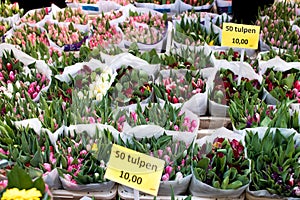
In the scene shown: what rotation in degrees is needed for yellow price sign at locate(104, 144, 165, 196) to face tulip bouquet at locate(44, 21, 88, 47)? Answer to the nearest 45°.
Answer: approximately 180°

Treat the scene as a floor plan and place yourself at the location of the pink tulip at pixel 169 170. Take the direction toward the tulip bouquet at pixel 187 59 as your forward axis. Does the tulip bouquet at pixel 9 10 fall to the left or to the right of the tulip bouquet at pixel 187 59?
left

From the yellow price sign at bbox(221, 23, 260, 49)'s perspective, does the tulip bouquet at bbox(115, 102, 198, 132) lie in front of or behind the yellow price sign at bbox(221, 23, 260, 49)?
in front

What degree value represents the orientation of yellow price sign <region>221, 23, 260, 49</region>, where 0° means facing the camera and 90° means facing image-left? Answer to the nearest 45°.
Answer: approximately 0°

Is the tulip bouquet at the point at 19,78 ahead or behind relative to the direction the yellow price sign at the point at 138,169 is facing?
behind

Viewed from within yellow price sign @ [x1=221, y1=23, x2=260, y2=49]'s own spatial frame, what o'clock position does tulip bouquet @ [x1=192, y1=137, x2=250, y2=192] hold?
The tulip bouquet is roughly at 12 o'clock from the yellow price sign.

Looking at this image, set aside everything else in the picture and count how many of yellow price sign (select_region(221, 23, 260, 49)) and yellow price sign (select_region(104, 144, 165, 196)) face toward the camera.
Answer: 2

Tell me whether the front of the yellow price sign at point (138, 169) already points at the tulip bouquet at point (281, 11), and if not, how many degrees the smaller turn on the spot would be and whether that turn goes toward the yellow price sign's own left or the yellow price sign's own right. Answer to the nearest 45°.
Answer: approximately 135° to the yellow price sign's own left
